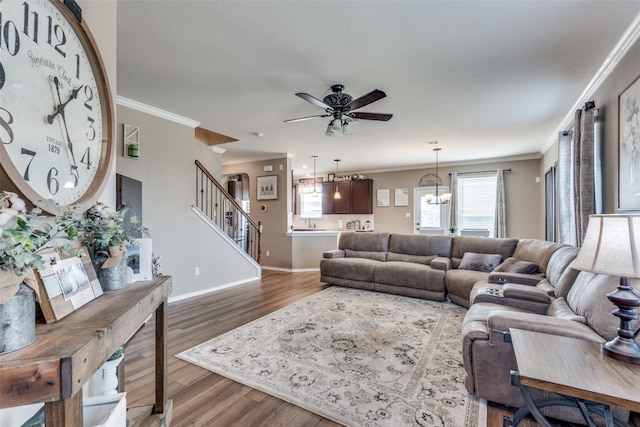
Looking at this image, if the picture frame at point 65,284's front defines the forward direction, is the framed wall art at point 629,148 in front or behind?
in front

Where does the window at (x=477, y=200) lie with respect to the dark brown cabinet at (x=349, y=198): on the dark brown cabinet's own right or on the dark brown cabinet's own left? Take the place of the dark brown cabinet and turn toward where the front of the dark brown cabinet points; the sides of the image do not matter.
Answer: on the dark brown cabinet's own left

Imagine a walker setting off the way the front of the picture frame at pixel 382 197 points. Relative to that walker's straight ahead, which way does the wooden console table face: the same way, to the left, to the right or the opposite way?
to the left

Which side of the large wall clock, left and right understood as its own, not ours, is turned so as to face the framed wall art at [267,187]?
left

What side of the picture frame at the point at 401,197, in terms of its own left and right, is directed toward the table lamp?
front

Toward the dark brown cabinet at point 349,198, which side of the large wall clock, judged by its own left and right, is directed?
left

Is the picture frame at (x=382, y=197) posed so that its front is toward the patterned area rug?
yes

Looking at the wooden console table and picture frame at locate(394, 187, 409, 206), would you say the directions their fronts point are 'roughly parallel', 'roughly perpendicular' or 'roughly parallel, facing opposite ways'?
roughly perpendicular

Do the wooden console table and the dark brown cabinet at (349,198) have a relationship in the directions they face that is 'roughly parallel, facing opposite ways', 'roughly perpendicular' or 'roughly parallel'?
roughly perpendicular

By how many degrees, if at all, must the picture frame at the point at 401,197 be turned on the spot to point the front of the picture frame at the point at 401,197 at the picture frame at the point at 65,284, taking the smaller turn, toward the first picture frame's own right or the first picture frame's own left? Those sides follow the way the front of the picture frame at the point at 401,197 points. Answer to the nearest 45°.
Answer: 0° — it already faces it

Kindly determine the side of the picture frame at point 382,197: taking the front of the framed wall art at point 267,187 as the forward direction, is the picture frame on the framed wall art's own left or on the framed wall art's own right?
on the framed wall art's own left

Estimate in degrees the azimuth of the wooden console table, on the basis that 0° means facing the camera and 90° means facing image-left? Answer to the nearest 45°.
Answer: approximately 315°

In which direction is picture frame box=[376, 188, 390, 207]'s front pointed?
toward the camera

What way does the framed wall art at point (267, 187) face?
toward the camera
